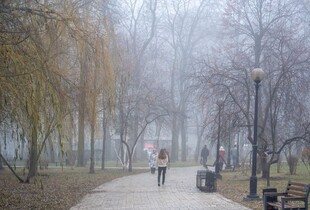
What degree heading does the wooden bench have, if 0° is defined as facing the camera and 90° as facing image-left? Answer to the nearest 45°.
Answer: approximately 45°
